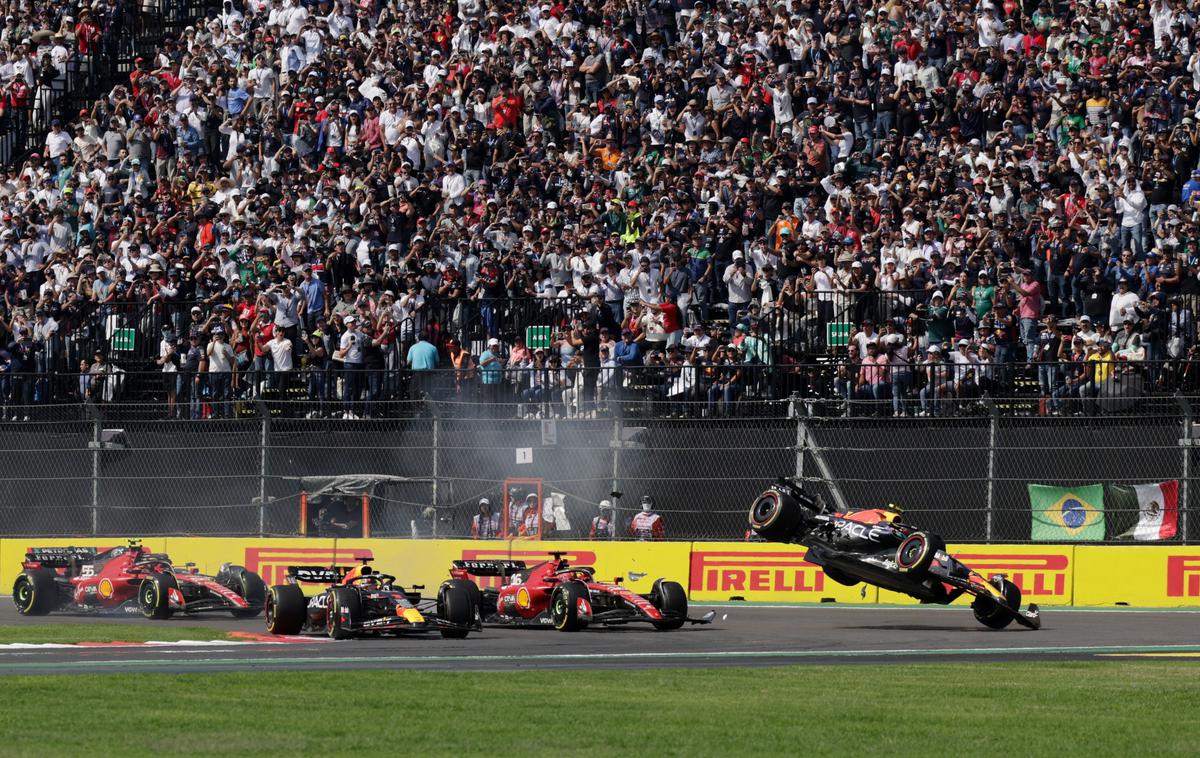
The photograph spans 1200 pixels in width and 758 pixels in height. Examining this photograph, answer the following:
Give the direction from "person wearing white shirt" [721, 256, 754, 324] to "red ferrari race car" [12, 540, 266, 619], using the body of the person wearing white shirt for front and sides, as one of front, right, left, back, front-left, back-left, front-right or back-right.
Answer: front-right

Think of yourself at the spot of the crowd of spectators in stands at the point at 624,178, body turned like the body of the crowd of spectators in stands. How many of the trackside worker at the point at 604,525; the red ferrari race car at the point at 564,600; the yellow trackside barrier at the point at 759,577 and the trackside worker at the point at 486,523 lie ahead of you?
4

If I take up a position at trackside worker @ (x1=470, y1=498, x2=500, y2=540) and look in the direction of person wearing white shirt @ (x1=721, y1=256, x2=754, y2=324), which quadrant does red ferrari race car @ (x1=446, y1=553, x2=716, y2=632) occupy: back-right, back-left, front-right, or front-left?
back-right

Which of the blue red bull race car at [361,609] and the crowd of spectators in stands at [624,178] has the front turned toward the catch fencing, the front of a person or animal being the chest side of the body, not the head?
the crowd of spectators in stands

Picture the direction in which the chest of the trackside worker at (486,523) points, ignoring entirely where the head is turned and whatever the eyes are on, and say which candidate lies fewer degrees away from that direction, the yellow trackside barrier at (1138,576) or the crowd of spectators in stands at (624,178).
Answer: the yellow trackside barrier
